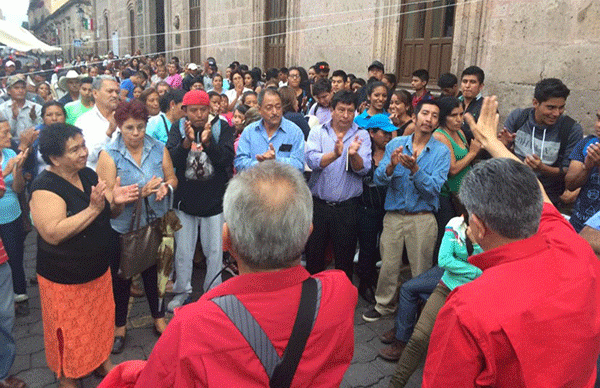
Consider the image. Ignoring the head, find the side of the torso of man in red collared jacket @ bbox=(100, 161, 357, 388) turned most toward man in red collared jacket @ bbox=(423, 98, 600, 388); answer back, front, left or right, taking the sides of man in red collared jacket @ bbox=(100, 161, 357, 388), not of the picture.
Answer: right

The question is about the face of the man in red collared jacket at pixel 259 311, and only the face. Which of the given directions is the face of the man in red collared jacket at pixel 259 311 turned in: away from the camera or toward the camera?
away from the camera

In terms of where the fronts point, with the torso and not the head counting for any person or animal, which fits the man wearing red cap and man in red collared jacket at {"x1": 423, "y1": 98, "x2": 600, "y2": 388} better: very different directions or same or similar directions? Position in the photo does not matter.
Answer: very different directions

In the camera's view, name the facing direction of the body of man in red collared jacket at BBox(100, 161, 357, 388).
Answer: away from the camera

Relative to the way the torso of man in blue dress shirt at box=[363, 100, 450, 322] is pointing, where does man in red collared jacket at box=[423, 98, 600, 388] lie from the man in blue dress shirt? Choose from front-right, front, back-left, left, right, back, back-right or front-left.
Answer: front-left

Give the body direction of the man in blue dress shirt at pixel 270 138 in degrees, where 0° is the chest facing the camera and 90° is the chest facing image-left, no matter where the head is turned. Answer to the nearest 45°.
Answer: approximately 0°

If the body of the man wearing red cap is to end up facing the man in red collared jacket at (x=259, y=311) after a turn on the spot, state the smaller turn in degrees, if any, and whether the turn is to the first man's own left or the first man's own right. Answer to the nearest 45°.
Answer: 0° — they already face them

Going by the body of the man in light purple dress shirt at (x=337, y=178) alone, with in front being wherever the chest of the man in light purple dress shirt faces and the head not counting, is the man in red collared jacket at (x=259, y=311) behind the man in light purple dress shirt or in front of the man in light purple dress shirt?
in front

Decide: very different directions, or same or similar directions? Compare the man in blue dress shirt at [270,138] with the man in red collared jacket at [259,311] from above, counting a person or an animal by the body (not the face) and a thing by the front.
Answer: very different directions

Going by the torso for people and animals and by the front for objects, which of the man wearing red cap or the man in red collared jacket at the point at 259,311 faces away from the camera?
the man in red collared jacket

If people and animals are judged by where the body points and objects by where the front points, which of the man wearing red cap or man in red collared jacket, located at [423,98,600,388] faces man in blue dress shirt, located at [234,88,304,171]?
the man in red collared jacket

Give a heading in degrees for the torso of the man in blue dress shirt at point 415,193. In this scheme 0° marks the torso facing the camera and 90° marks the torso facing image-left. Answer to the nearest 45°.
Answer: approximately 45°

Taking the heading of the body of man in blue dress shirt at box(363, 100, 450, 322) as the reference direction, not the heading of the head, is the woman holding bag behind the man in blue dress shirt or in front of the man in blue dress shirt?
in front
